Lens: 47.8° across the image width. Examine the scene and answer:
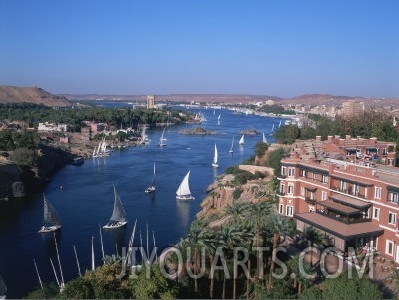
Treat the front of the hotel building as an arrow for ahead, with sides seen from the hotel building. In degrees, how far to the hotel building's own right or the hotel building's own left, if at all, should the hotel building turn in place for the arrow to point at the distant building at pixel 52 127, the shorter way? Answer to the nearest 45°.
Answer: approximately 90° to the hotel building's own right

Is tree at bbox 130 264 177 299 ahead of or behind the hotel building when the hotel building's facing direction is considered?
ahead

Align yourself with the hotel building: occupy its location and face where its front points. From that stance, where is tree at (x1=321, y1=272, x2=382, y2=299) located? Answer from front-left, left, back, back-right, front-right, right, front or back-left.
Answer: front-left

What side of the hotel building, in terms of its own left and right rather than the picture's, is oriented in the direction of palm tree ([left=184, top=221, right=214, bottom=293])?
front

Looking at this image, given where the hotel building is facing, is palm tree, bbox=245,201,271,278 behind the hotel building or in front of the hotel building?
in front

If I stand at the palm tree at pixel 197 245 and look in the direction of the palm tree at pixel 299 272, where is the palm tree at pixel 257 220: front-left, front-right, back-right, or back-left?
front-left

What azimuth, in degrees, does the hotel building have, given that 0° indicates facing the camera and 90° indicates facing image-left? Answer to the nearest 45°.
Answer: approximately 45°
